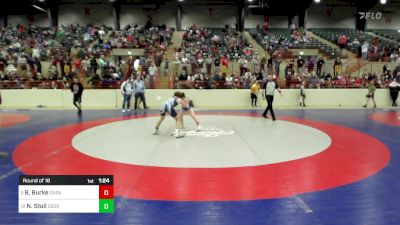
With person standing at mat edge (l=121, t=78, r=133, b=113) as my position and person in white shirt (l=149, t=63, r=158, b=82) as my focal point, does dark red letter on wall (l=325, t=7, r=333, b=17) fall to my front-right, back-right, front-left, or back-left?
front-right

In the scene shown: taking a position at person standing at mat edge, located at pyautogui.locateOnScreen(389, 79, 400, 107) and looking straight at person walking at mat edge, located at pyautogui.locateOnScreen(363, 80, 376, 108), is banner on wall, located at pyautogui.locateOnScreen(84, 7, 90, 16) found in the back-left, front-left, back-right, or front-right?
front-right

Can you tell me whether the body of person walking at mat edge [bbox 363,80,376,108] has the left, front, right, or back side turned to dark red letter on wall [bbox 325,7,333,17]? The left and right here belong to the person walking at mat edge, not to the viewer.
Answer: right

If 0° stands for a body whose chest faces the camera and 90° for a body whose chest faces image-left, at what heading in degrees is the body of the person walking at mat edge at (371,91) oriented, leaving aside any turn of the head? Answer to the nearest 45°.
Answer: approximately 90°

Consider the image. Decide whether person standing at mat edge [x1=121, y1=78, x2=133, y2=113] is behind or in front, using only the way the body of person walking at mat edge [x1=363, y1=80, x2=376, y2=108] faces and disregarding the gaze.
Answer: in front

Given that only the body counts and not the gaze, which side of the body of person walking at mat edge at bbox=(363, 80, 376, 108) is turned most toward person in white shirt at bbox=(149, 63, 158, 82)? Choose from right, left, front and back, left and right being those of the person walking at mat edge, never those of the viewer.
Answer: front
